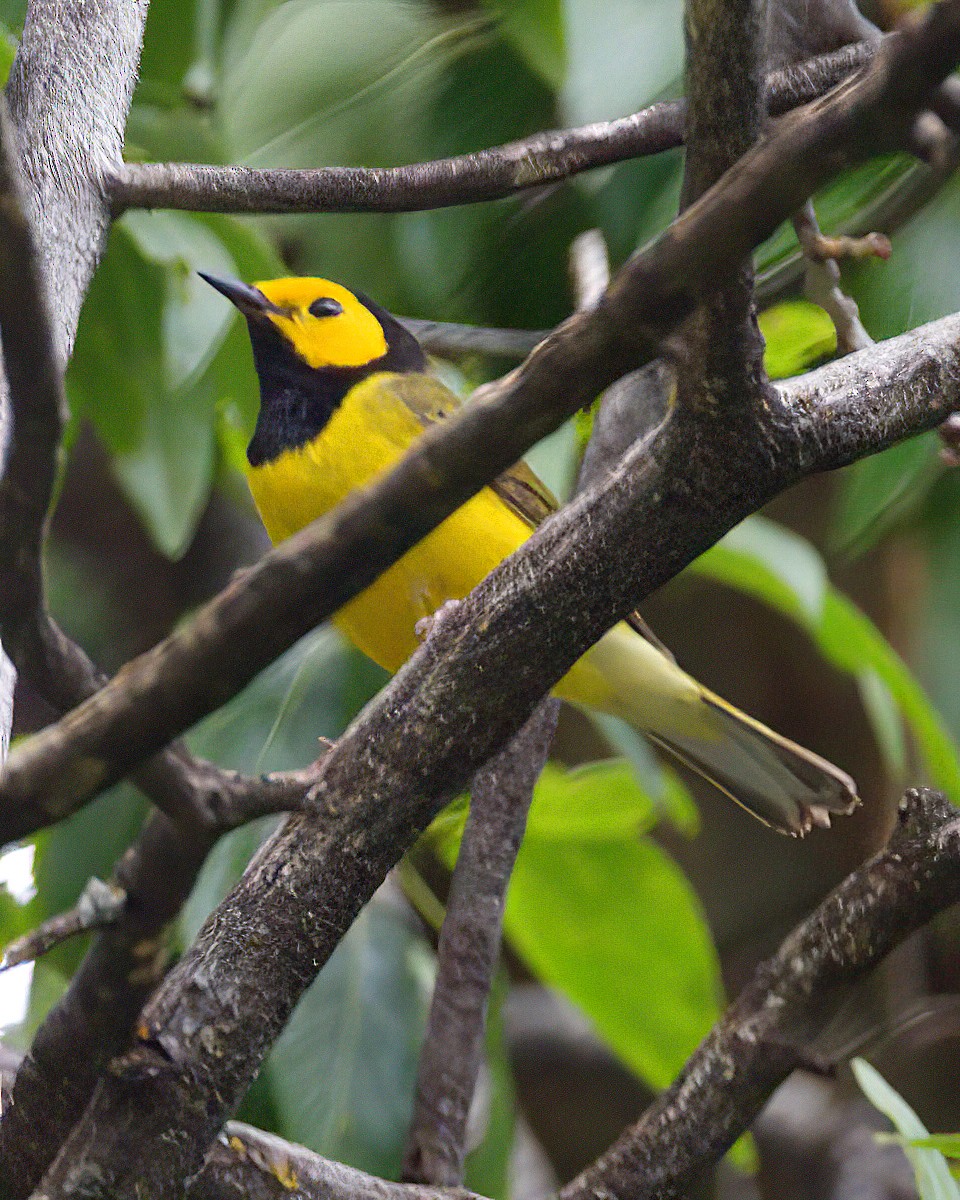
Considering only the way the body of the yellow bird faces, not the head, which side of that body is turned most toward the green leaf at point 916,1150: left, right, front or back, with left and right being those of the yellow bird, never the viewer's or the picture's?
left

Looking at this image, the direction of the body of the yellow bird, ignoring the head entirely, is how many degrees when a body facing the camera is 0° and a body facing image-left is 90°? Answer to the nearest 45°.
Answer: approximately 90°

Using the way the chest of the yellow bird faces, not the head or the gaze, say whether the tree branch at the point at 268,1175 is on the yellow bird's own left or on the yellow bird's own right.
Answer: on the yellow bird's own left
